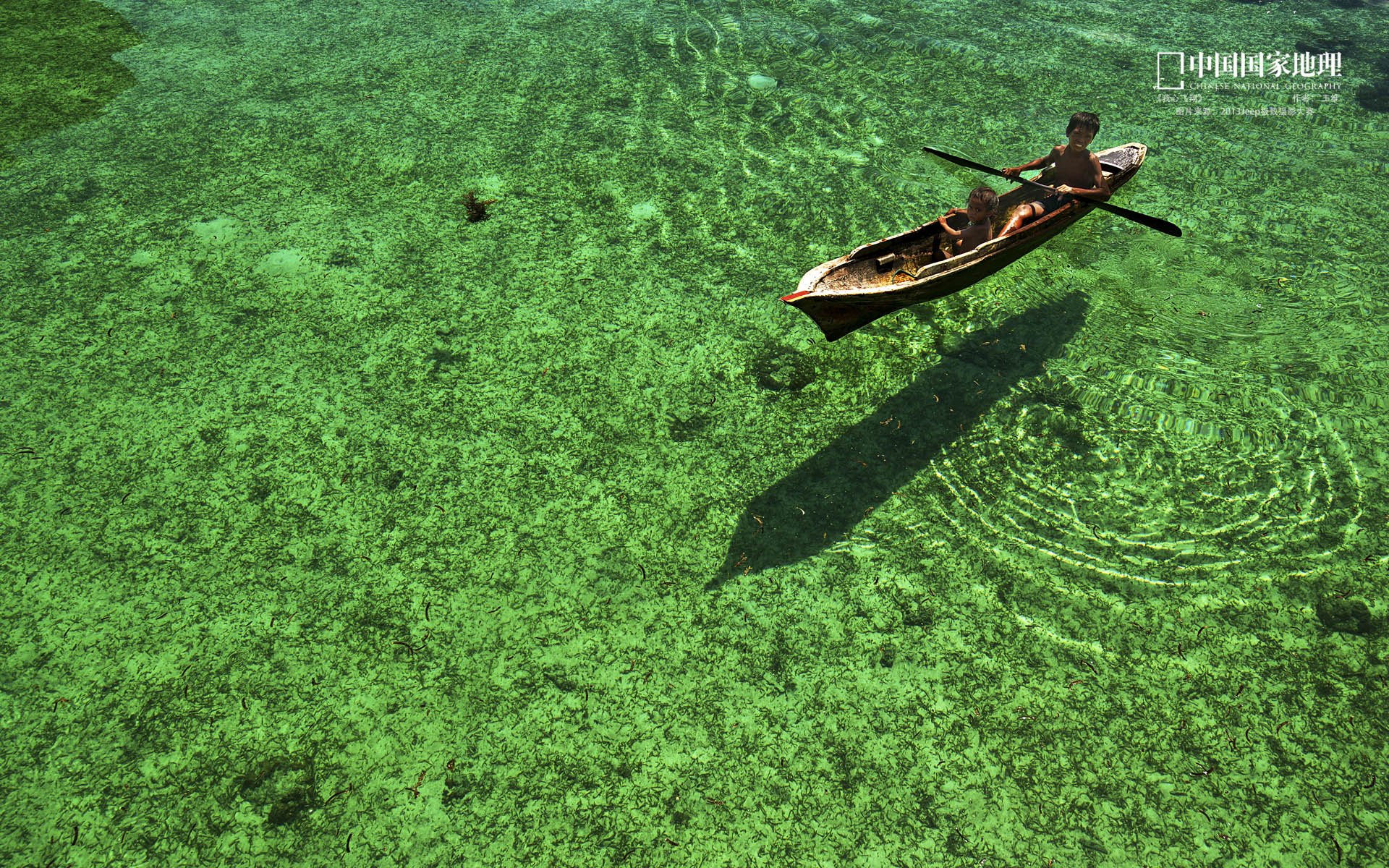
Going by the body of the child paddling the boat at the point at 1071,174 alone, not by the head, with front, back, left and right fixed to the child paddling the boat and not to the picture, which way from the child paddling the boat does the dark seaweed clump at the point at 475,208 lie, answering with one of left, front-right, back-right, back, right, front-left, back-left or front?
front-right

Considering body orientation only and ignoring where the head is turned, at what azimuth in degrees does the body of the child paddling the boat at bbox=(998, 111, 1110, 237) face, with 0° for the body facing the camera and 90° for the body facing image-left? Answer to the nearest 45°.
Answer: approximately 45°

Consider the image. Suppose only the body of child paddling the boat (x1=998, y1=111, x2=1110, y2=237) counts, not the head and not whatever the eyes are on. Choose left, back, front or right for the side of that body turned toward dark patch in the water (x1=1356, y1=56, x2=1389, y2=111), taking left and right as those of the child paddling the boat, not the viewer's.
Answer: back

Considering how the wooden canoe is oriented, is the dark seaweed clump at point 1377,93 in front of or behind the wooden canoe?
behind

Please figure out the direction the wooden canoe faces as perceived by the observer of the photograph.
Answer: facing the viewer and to the left of the viewer

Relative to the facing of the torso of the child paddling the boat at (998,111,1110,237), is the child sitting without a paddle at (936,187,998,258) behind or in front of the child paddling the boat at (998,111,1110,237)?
in front
